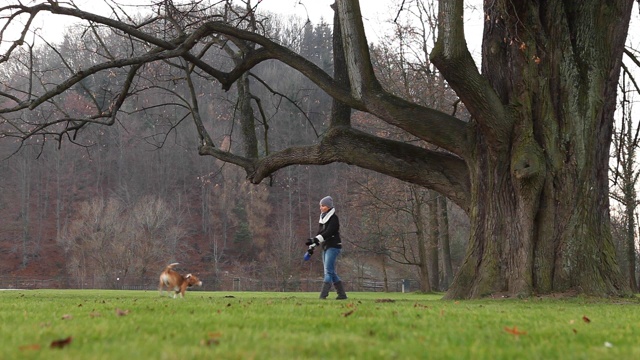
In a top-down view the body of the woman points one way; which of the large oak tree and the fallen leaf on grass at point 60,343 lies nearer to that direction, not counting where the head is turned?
the fallen leaf on grass

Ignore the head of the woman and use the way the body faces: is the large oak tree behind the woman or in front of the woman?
behind

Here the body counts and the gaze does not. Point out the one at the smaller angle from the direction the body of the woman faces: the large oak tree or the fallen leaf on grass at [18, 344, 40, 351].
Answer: the fallen leaf on grass

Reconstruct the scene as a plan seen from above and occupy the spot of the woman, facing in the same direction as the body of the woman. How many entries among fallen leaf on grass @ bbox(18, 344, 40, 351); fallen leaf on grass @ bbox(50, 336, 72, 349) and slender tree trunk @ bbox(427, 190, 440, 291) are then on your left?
2

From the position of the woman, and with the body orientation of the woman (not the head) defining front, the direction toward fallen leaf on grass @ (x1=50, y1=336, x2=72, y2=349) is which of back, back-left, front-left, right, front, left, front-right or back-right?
left

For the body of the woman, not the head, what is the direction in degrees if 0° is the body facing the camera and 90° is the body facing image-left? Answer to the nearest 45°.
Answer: approximately 90°

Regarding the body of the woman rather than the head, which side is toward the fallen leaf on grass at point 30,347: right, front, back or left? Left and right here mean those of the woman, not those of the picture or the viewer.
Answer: left
